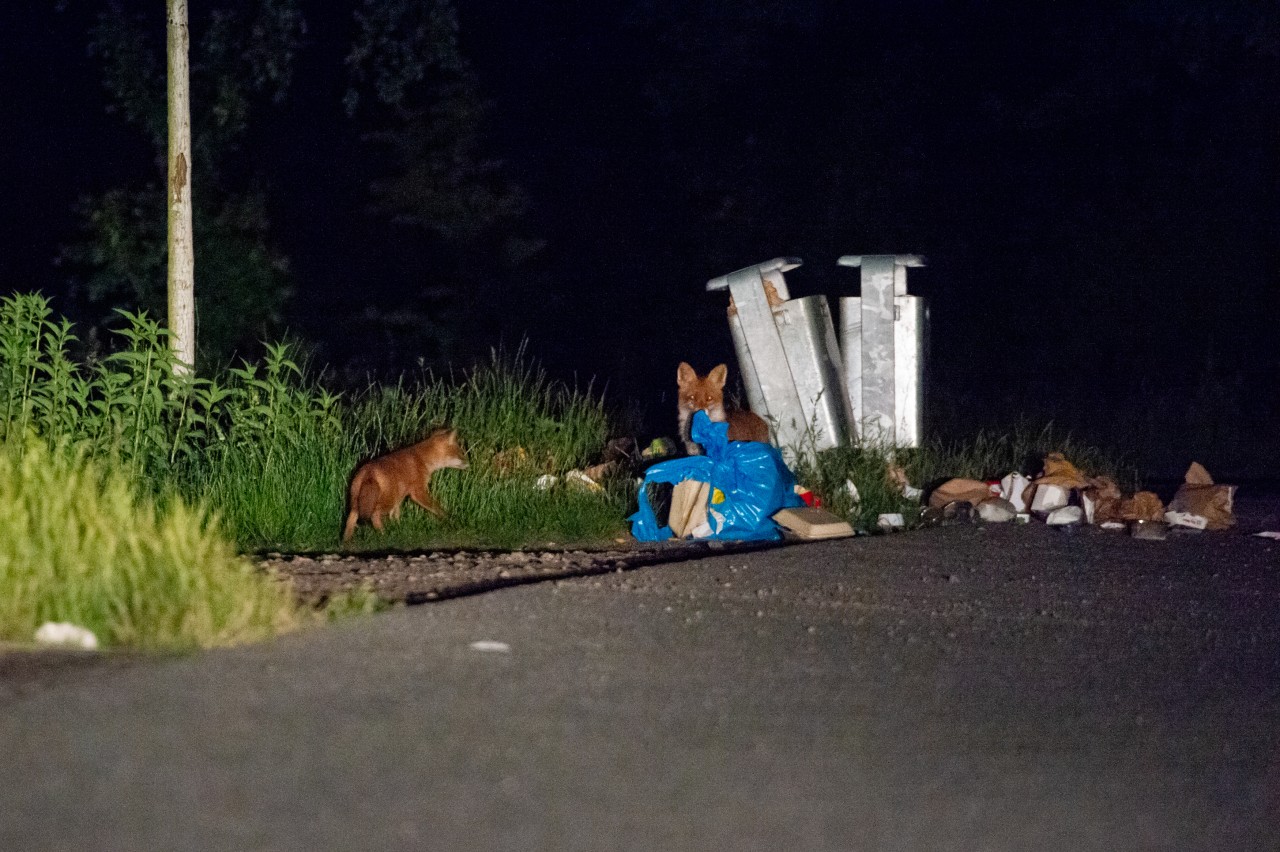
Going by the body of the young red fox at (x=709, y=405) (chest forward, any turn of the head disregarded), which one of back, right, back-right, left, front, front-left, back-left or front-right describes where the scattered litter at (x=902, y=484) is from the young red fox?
back-left

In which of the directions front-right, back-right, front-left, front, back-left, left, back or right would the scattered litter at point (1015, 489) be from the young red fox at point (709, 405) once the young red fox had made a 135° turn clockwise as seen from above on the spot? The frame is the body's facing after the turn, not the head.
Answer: right

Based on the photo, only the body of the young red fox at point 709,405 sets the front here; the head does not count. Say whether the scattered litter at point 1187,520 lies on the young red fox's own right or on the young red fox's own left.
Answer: on the young red fox's own left

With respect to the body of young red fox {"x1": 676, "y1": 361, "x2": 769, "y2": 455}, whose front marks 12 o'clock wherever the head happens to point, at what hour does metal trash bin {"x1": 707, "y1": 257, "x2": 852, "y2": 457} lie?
The metal trash bin is roughly at 6 o'clock from the young red fox.

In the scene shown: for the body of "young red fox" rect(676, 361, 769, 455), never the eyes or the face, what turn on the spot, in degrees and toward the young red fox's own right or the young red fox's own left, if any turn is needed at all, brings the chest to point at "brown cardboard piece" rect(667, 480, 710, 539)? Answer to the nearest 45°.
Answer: approximately 45° to the young red fox's own left

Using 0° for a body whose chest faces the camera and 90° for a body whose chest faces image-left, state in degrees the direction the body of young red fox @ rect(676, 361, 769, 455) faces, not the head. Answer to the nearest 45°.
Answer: approximately 45°

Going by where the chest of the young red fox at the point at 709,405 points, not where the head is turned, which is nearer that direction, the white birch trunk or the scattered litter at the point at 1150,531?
the white birch trunk

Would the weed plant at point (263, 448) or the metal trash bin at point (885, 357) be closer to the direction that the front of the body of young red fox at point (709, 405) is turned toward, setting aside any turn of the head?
the weed plant

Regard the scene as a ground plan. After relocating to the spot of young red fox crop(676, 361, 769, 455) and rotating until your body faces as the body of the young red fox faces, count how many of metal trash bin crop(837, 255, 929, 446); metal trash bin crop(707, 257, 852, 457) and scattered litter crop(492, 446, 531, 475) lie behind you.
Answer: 2

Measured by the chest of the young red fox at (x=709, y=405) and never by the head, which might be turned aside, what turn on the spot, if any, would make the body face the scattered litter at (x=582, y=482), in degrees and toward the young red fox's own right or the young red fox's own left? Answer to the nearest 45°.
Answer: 0° — it already faces it
